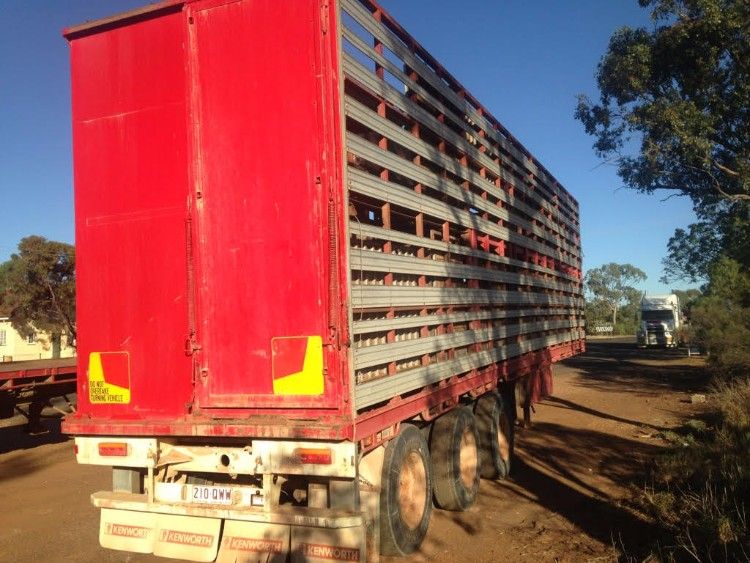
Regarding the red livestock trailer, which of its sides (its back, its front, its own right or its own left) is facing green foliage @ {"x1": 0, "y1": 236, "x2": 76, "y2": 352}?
left

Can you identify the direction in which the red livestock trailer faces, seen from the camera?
facing away from the viewer and to the right of the viewer

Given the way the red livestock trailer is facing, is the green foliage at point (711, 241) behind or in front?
in front
